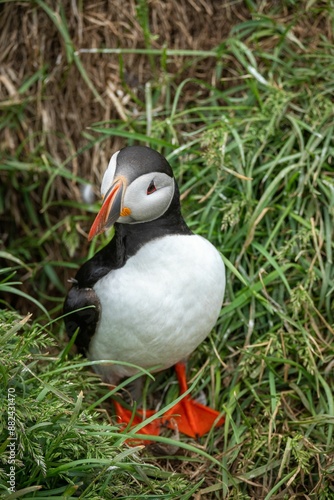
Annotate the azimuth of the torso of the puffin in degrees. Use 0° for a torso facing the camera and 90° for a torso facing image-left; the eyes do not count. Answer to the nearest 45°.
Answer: approximately 315°
